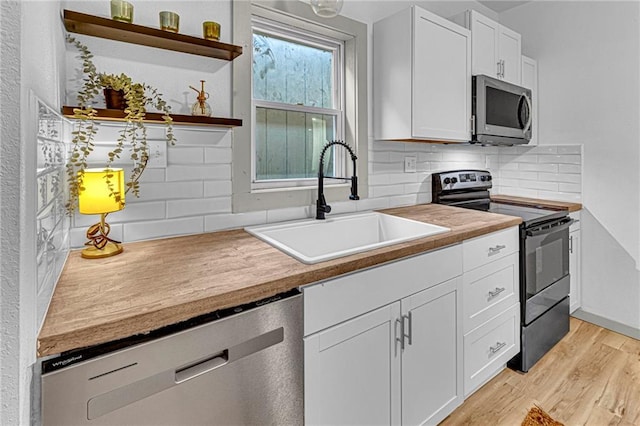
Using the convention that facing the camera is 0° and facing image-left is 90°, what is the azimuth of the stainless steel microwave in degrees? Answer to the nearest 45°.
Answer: approximately 315°

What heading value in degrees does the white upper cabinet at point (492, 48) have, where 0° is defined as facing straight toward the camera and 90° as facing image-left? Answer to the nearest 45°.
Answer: approximately 315°

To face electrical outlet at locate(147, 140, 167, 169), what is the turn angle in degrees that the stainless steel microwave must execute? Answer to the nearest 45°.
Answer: approximately 90° to its right

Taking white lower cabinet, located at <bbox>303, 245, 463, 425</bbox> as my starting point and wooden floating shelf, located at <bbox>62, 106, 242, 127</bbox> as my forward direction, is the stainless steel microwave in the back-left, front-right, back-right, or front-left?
back-right

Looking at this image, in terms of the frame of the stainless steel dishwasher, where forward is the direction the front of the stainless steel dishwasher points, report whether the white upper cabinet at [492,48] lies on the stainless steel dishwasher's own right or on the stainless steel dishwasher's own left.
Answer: on the stainless steel dishwasher's own left
